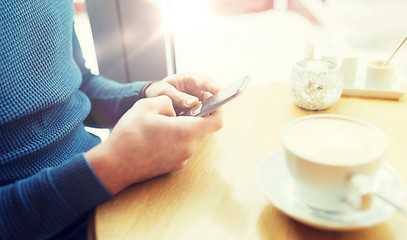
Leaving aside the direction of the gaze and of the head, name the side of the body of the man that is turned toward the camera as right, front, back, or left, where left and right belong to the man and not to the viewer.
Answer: right

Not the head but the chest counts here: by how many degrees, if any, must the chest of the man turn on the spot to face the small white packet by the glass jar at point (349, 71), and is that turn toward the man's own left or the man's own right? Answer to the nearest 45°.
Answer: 0° — they already face it
